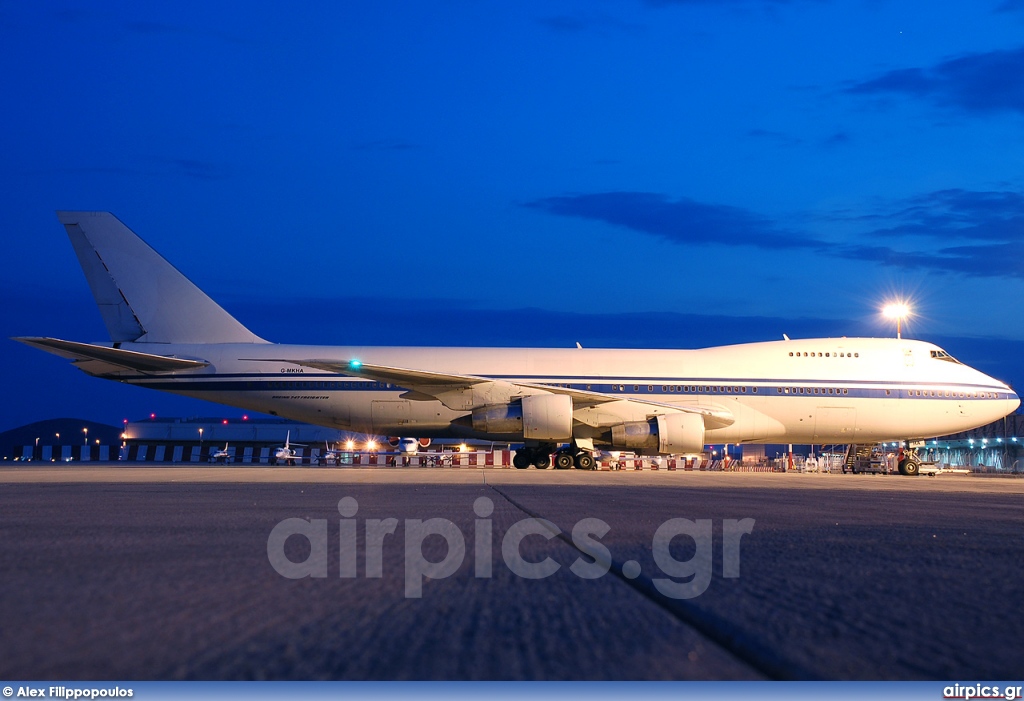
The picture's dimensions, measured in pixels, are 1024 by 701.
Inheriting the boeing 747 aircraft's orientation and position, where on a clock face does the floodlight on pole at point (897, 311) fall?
The floodlight on pole is roughly at 11 o'clock from the boeing 747 aircraft.

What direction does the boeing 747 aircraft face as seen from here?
to the viewer's right

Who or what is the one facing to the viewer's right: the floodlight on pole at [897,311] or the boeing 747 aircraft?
the boeing 747 aircraft
